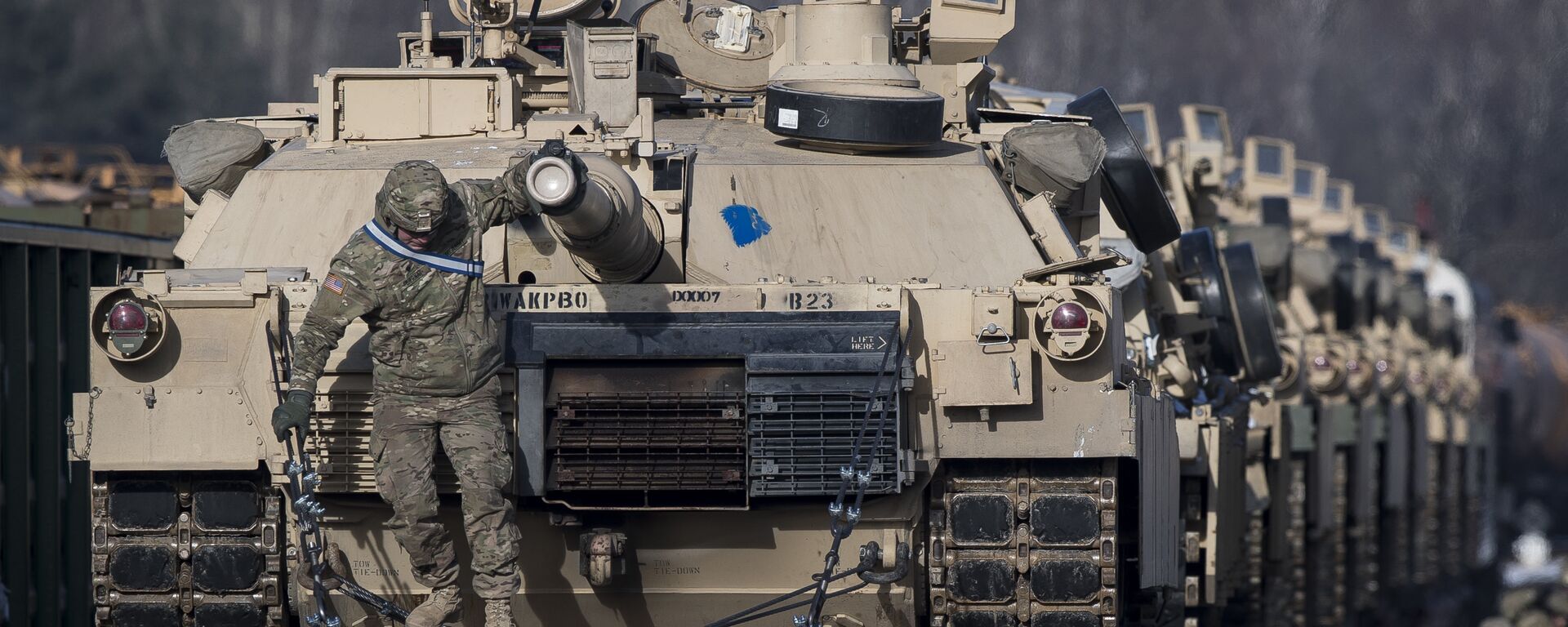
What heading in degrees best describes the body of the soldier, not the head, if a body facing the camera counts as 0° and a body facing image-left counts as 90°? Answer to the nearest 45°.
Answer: approximately 0°
